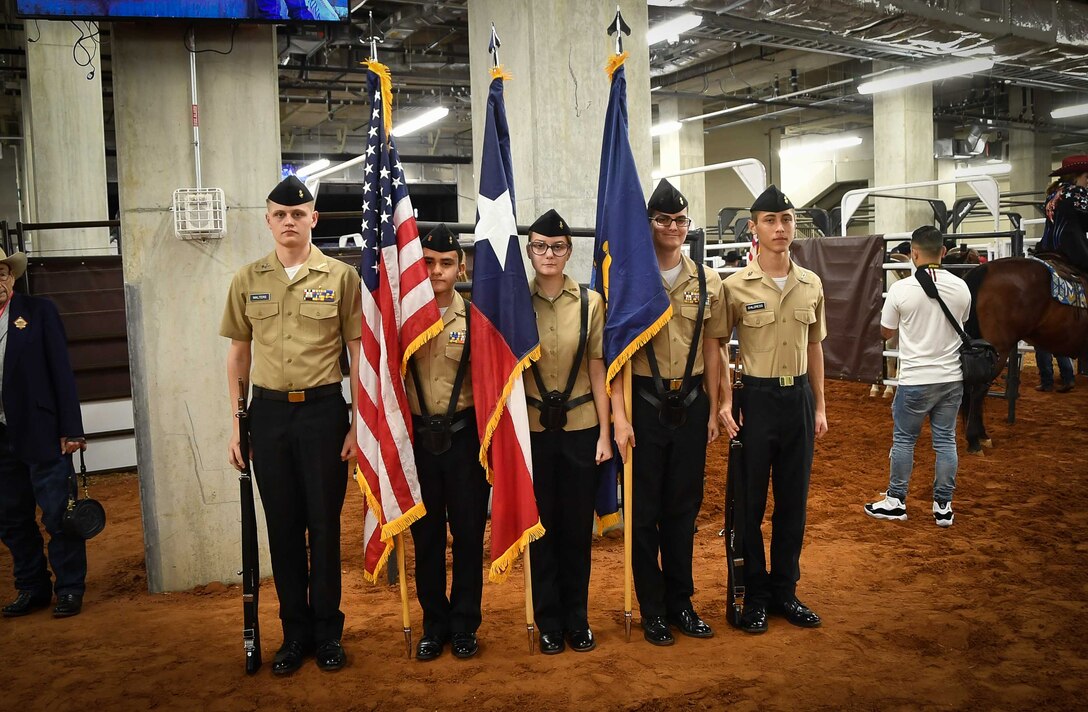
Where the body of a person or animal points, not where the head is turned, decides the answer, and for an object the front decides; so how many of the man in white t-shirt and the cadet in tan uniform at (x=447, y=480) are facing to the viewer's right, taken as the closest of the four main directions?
0

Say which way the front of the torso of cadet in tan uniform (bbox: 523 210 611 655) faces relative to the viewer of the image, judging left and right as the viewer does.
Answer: facing the viewer

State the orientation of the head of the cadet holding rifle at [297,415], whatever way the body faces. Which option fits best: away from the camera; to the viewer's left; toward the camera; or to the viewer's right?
toward the camera

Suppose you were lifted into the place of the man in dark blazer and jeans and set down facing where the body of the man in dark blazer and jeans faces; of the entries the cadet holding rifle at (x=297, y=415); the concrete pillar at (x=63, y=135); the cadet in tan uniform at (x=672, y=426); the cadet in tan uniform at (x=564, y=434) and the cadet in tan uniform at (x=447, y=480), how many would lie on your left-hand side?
4

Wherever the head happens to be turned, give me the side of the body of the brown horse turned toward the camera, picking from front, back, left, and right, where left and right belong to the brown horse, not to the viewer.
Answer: right

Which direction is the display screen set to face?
toward the camera

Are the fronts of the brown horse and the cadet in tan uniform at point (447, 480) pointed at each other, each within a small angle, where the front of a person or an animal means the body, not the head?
no

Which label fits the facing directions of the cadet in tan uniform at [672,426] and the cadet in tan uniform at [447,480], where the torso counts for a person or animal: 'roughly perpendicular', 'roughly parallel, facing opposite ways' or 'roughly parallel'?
roughly parallel

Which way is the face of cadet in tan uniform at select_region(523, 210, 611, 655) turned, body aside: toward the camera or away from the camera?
toward the camera

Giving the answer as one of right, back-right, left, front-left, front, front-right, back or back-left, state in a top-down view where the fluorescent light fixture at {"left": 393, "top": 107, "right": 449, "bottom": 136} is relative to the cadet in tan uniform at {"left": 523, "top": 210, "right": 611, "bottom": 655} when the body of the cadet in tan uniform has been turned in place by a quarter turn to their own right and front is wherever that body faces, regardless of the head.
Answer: right

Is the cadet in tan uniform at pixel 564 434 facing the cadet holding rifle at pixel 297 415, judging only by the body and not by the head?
no

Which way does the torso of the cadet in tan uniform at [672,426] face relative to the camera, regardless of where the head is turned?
toward the camera

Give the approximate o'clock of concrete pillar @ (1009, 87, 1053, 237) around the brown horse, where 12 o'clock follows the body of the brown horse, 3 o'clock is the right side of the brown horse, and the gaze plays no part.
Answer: The concrete pillar is roughly at 9 o'clock from the brown horse.

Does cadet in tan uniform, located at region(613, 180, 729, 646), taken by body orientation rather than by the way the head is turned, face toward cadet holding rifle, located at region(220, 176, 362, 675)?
no

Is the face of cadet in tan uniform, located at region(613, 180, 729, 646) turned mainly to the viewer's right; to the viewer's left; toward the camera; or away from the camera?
toward the camera
